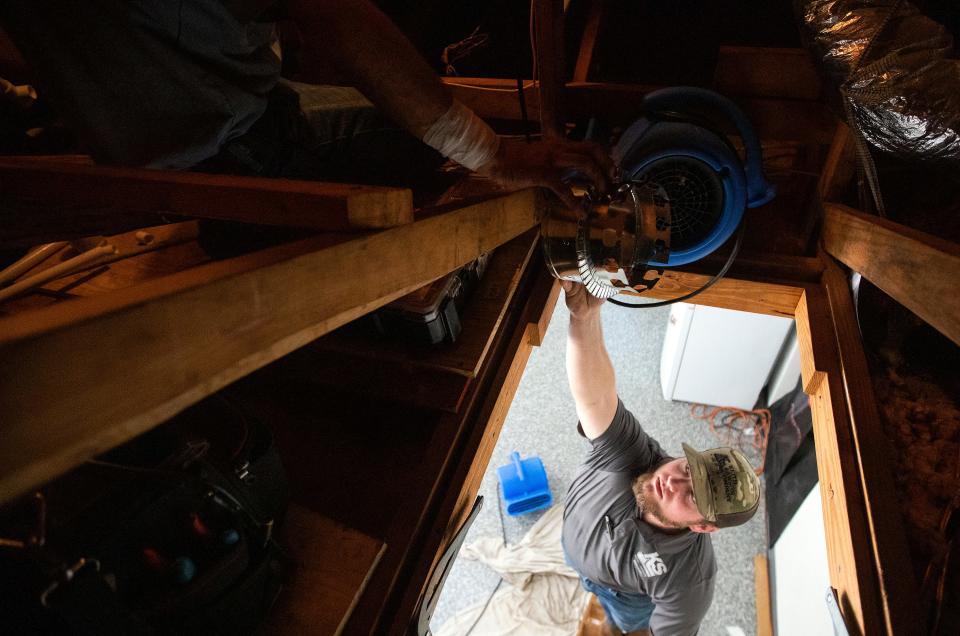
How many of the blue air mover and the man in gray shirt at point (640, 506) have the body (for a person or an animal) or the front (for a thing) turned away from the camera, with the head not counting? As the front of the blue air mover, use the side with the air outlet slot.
0

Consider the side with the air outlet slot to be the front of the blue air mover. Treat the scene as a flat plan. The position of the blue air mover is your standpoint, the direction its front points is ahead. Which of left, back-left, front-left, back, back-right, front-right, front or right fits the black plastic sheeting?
left

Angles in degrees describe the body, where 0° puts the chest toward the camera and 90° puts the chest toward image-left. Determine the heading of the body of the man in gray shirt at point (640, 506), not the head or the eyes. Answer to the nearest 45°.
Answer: approximately 45°
